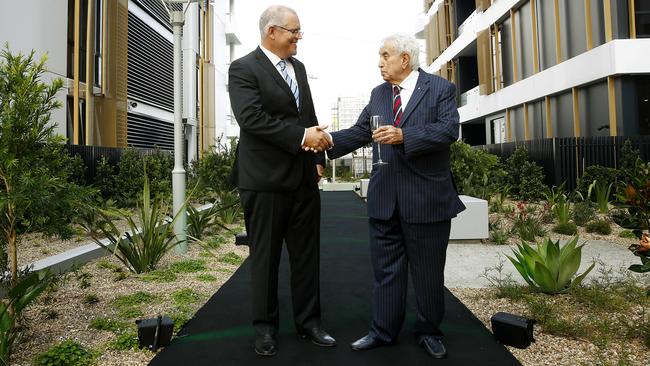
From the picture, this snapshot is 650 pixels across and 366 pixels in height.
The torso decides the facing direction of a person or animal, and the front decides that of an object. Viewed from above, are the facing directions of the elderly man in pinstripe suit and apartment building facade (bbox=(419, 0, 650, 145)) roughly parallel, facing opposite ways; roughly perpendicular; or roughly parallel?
roughly parallel

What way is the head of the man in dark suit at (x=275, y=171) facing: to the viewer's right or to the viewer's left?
to the viewer's right

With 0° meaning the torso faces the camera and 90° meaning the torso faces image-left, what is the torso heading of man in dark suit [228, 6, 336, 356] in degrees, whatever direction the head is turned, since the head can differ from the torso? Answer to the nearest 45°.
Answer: approximately 315°

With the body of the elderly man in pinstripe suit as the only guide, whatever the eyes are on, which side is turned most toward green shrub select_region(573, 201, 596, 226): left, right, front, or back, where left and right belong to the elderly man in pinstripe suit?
back

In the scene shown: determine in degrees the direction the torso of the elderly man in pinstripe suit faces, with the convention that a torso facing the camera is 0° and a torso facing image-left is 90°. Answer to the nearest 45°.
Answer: approximately 45°

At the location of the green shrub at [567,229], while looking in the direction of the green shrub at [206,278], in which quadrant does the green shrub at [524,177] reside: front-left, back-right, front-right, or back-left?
back-right

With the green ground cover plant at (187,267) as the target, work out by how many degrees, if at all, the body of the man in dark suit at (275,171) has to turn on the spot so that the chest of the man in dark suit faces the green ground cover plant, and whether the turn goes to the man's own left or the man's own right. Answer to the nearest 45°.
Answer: approximately 180°

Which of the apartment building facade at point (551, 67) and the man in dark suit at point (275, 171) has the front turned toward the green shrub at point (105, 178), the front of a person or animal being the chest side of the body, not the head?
the apartment building facade

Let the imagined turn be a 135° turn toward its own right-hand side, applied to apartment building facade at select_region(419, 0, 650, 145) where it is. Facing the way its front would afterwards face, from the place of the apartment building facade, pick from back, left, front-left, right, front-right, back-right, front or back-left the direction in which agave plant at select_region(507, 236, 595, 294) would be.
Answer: back

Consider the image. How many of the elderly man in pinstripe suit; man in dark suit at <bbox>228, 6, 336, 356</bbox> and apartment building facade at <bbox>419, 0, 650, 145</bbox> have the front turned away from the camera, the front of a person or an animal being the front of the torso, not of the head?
0

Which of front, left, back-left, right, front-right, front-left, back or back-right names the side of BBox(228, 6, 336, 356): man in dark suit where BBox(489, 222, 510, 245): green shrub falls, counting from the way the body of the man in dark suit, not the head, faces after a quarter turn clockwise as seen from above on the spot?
back

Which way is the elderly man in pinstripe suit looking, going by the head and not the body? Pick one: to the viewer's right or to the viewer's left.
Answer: to the viewer's left

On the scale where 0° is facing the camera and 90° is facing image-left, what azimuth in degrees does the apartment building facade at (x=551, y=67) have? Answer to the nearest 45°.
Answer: approximately 45°
